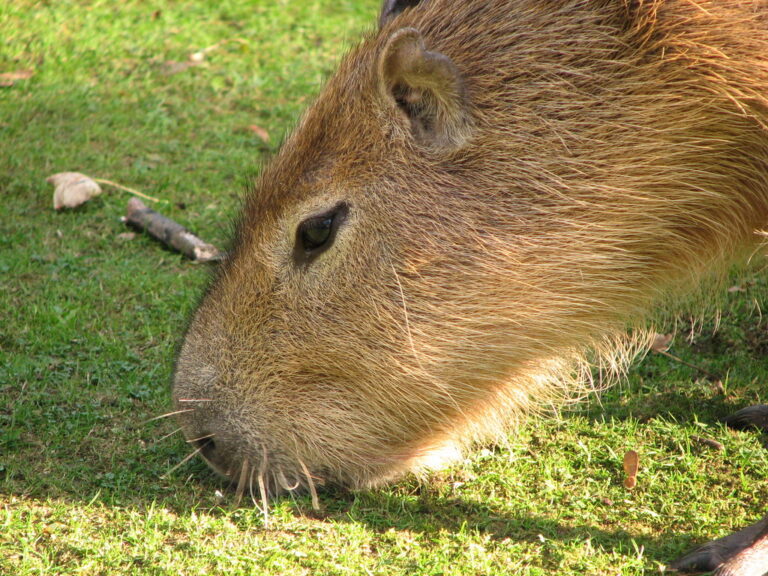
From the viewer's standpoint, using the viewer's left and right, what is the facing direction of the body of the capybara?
facing to the left of the viewer

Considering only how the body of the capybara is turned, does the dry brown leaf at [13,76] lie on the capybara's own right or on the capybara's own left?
on the capybara's own right

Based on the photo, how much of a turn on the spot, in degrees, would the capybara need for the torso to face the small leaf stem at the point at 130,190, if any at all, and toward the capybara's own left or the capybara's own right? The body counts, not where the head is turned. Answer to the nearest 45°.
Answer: approximately 45° to the capybara's own right

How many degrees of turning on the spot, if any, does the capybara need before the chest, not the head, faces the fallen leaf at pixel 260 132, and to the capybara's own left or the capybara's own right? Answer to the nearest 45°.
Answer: approximately 90° to the capybara's own right

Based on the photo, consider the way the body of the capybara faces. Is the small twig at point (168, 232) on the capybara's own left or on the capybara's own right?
on the capybara's own right

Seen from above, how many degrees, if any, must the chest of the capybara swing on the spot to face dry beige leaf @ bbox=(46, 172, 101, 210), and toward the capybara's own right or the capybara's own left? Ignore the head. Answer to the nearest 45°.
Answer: approximately 45° to the capybara's own right
